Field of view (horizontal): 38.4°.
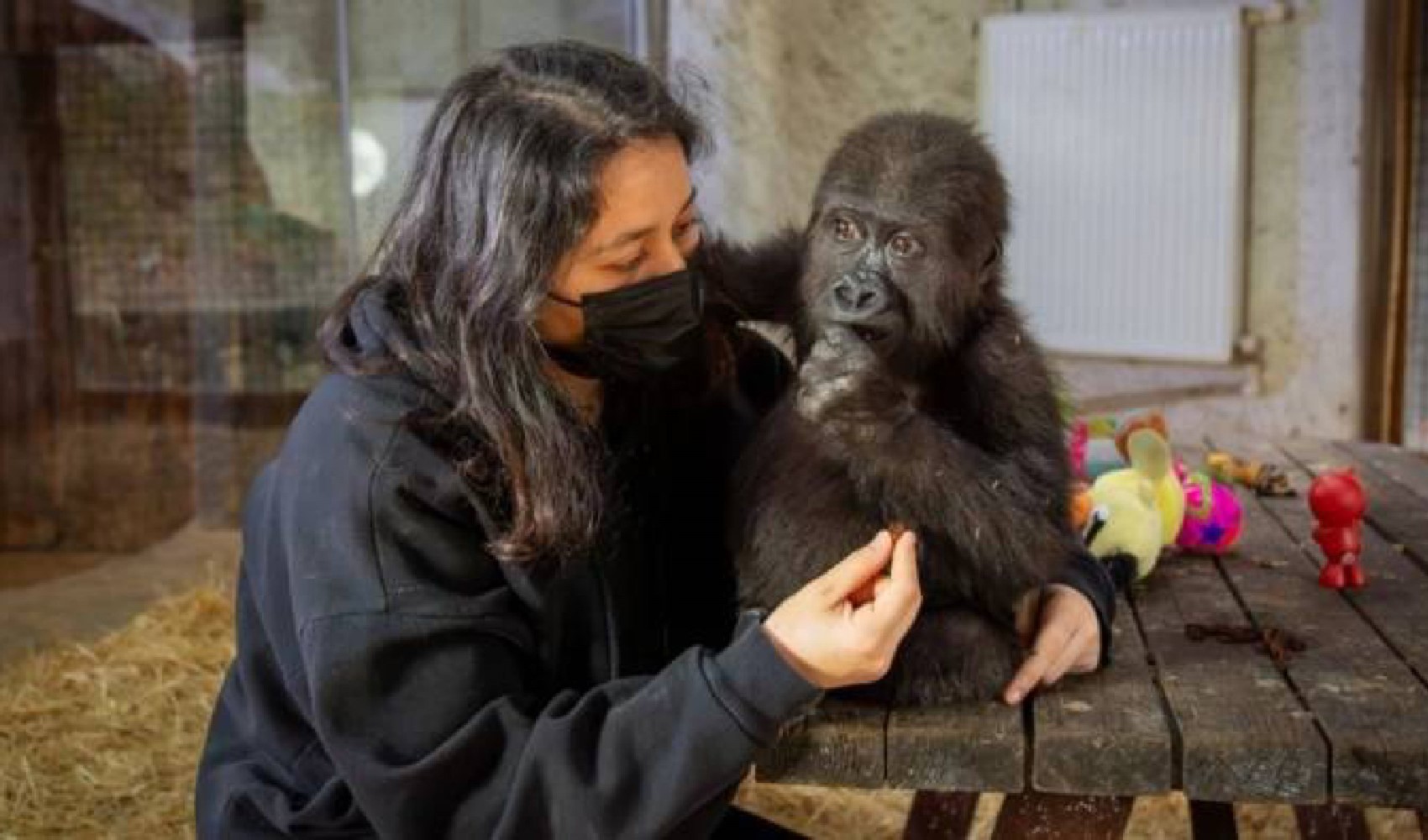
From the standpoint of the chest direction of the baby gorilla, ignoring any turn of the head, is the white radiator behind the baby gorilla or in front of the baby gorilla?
behind

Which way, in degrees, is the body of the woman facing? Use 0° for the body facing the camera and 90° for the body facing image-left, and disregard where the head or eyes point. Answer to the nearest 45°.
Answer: approximately 315°

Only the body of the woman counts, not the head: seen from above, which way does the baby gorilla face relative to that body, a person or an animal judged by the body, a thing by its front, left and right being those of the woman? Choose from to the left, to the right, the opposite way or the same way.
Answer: to the right

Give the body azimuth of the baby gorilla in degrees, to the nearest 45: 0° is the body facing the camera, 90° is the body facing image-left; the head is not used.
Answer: approximately 45°

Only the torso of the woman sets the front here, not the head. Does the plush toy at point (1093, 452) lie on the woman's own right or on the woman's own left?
on the woman's own left
